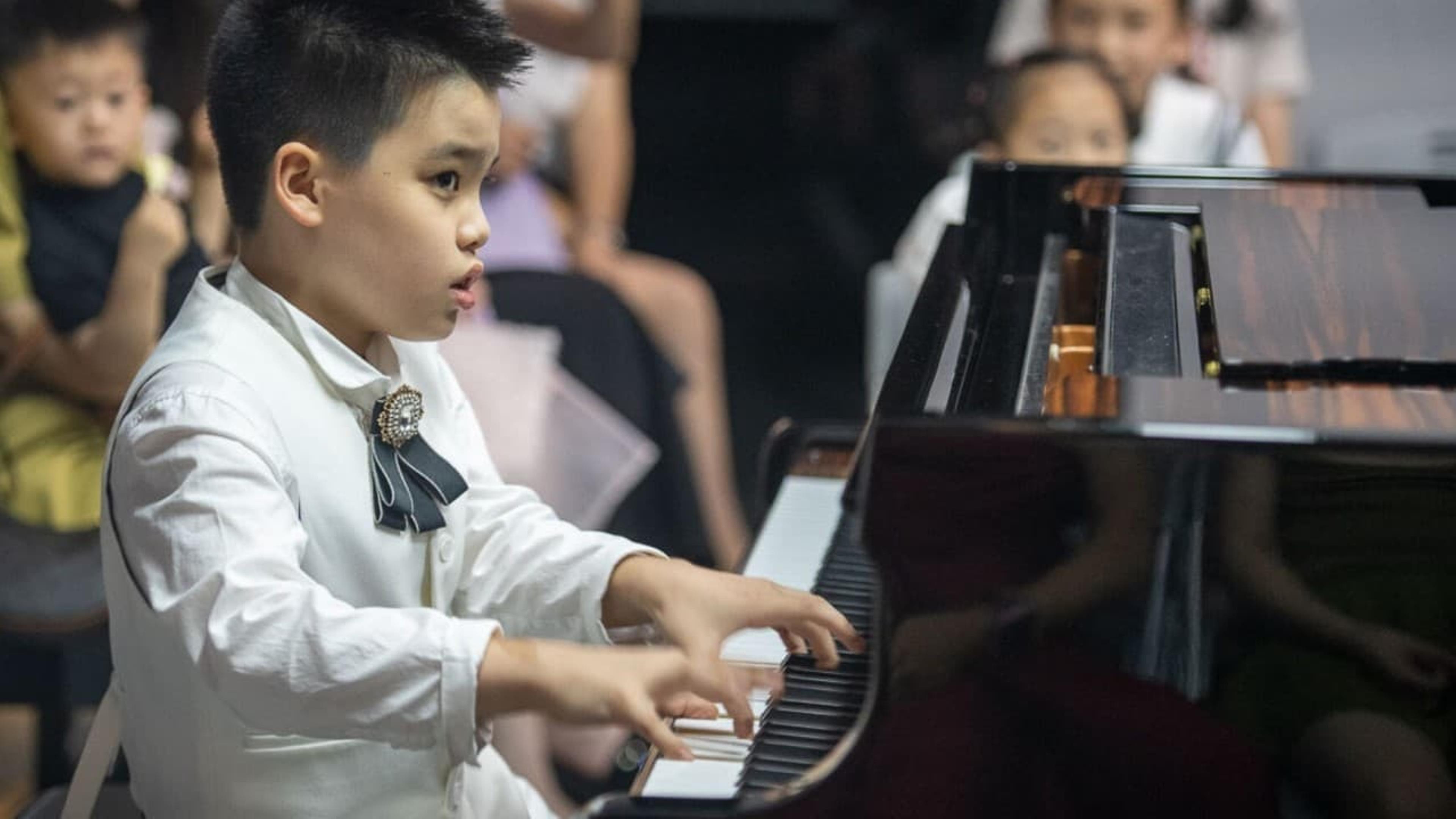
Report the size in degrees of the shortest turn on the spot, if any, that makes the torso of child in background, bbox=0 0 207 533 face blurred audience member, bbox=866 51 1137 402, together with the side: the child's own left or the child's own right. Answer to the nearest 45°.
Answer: approximately 90° to the child's own left

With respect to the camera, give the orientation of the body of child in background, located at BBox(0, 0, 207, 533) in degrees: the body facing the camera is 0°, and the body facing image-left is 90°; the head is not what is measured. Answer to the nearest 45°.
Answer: approximately 0°

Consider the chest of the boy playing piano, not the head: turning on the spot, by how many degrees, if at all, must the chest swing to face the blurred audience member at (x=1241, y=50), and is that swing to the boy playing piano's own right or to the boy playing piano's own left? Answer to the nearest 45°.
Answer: approximately 90° to the boy playing piano's own left

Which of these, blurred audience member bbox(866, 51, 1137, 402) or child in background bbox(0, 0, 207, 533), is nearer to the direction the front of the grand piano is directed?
the child in background

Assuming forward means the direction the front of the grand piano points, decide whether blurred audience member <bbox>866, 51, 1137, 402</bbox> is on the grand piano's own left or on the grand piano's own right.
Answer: on the grand piano's own right

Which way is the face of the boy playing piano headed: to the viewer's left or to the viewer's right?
to the viewer's right

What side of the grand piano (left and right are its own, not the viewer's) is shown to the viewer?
left
